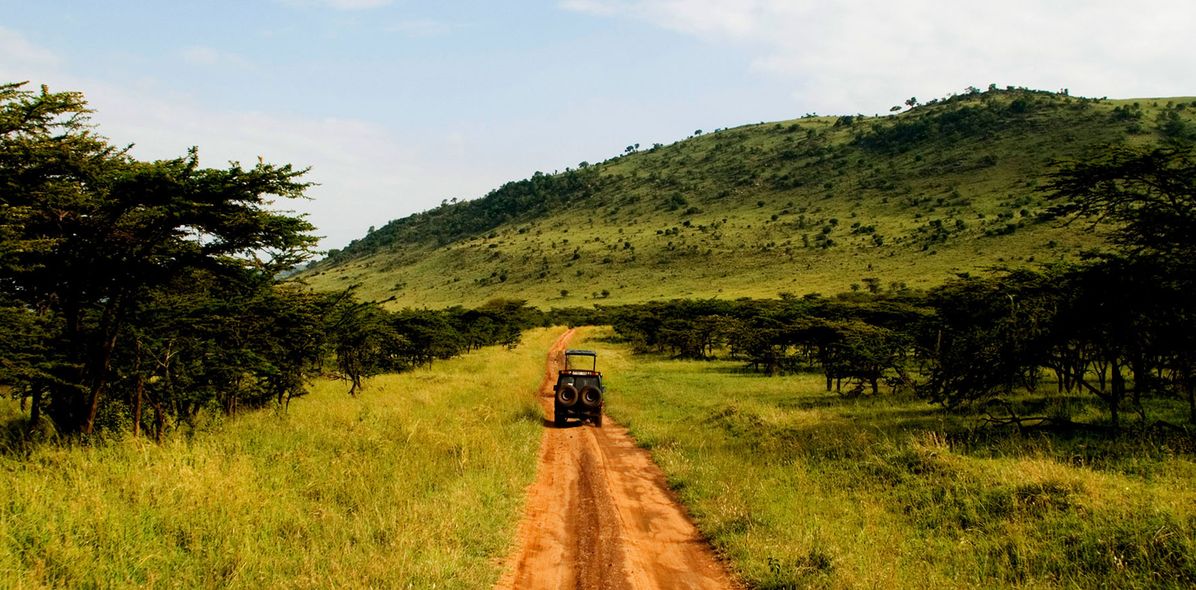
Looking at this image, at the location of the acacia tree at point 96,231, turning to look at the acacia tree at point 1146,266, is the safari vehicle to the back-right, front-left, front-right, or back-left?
front-left

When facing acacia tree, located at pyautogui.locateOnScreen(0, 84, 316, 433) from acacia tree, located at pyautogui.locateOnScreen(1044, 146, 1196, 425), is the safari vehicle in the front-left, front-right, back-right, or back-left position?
front-right

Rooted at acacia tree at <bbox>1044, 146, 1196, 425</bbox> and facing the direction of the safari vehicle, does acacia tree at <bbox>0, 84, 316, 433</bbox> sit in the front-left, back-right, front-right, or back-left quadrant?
front-left

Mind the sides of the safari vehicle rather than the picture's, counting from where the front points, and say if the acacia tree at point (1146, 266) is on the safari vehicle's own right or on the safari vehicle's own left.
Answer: on the safari vehicle's own right

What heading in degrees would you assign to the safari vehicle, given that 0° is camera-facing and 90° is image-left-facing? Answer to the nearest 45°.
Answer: approximately 180°

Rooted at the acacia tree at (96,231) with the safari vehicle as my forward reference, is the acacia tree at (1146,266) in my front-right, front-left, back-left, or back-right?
front-right

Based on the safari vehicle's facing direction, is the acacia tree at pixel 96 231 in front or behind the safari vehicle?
behind
